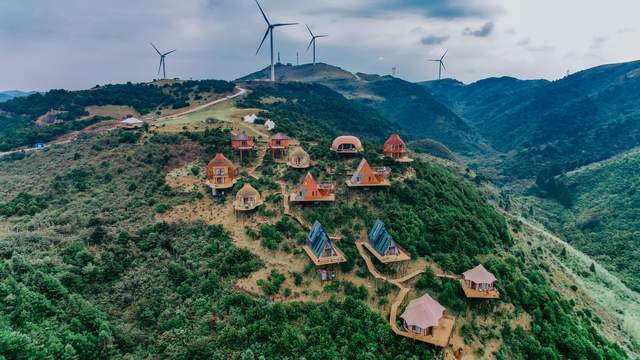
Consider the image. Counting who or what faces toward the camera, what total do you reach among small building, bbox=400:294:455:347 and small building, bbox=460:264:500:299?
2

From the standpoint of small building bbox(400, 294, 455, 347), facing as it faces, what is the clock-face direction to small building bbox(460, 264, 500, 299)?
small building bbox(460, 264, 500, 299) is roughly at 7 o'clock from small building bbox(400, 294, 455, 347).

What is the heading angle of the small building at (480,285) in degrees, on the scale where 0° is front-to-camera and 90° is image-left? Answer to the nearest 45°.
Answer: approximately 0°

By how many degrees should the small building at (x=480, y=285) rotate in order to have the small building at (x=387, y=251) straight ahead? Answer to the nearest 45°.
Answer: approximately 90° to its right

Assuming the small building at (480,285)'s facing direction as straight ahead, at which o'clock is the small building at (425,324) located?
the small building at (425,324) is roughly at 1 o'clock from the small building at (480,285).

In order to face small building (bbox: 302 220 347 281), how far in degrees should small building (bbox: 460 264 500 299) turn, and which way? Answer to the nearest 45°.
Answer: approximately 90° to its right

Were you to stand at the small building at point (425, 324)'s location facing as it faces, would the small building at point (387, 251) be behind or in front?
behind

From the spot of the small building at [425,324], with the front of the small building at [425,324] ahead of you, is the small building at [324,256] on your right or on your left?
on your right
